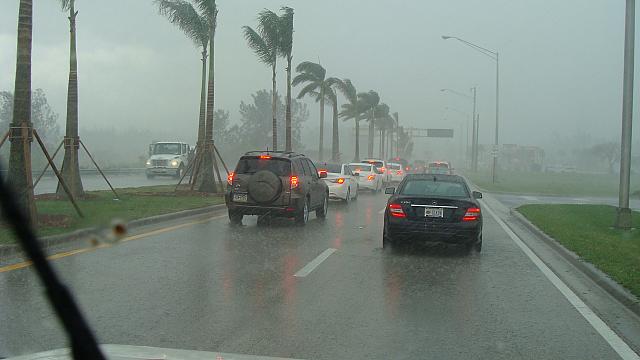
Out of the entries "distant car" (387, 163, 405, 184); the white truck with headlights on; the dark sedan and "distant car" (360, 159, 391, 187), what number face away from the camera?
3

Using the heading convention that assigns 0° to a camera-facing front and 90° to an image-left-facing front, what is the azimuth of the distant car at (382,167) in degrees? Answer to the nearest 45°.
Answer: approximately 180°

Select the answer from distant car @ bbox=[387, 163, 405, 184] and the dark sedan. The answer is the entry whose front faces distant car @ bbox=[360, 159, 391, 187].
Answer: the dark sedan

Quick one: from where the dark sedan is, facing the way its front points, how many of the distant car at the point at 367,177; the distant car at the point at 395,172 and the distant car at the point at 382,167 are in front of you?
3

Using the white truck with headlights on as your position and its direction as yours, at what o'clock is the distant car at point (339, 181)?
The distant car is roughly at 10 o'clock from the white truck with headlights on.

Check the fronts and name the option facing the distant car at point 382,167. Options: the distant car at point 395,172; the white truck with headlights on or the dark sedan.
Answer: the dark sedan

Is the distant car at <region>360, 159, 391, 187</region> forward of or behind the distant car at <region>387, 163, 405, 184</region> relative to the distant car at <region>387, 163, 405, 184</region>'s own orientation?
behind

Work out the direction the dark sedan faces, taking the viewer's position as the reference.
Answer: facing away from the viewer

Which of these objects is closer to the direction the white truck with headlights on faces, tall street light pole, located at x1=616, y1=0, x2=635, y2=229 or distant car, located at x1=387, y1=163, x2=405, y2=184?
the tall street light pole

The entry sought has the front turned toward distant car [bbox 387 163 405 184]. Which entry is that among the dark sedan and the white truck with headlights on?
the dark sedan

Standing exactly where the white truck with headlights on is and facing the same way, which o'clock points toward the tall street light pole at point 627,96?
The tall street light pole is roughly at 10 o'clock from the white truck with headlights on.

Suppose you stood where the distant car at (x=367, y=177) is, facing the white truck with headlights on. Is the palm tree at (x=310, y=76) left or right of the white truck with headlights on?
right

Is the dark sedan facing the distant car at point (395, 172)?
yes

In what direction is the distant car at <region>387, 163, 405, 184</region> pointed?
away from the camera

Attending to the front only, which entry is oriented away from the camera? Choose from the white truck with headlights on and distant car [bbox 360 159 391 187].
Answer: the distant car

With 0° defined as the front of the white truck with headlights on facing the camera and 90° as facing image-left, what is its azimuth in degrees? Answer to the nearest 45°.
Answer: approximately 45°
